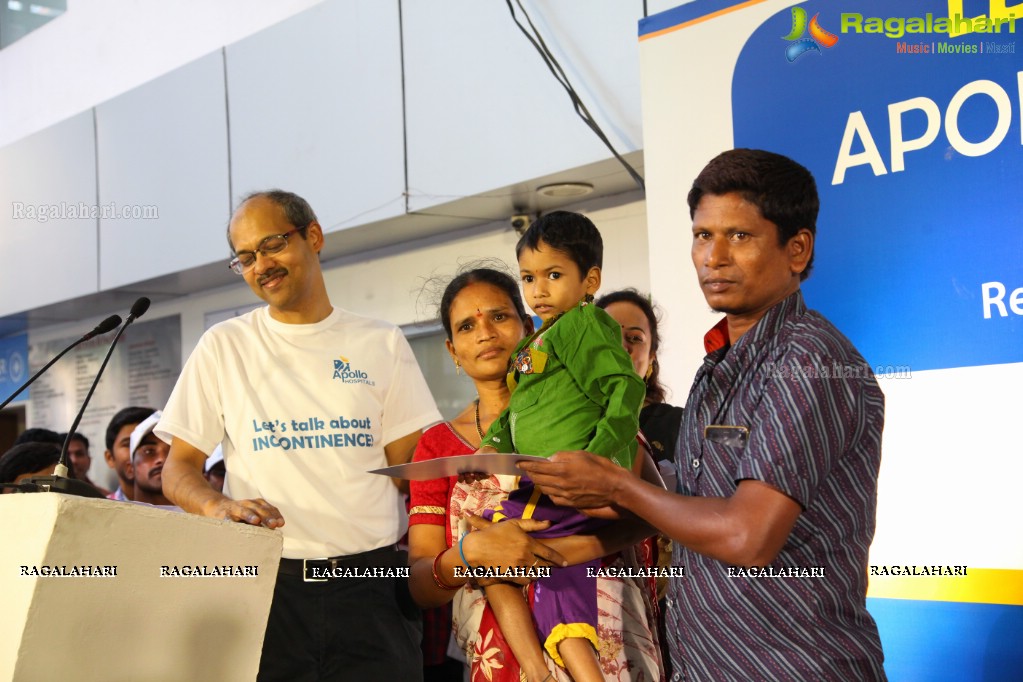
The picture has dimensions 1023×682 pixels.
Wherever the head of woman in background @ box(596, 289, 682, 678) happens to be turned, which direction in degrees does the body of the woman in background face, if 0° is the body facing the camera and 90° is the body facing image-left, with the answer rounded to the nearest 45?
approximately 45°

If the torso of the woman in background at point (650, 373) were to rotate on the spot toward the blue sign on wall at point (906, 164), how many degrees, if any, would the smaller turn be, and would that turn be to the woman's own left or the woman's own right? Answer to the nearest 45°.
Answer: approximately 90° to the woman's own left

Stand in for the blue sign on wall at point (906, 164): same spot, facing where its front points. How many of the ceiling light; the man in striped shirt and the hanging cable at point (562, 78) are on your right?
2

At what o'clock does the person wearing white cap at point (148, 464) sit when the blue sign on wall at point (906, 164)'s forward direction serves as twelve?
The person wearing white cap is roughly at 2 o'clock from the blue sign on wall.

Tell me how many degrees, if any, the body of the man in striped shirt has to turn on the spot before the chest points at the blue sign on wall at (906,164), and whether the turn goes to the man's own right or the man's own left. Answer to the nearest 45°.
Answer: approximately 135° to the man's own right

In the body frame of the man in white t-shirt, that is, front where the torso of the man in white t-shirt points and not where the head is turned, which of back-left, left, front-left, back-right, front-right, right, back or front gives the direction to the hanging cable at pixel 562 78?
back-left

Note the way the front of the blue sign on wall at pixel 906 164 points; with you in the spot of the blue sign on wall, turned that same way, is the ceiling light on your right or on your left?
on your right

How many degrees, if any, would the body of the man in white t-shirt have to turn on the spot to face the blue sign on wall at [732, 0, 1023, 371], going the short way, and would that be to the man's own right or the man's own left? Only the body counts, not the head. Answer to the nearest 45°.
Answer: approximately 90° to the man's own left
